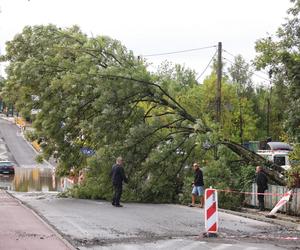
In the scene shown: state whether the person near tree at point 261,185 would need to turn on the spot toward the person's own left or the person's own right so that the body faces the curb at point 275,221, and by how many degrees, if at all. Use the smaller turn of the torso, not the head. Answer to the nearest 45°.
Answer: approximately 90° to the person's own left

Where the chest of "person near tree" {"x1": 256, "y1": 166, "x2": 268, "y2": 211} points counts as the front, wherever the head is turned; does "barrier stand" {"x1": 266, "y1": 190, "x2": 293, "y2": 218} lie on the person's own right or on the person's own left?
on the person's own left

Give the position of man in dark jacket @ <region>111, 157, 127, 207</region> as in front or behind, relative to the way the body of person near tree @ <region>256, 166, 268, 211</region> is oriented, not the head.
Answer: in front

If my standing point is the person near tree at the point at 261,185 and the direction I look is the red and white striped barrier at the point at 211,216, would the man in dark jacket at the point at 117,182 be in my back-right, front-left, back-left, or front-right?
front-right

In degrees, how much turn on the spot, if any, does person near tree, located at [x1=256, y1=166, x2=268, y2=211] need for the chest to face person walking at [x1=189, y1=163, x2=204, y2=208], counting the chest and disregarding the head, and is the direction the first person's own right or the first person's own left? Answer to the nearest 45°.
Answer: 0° — they already face them

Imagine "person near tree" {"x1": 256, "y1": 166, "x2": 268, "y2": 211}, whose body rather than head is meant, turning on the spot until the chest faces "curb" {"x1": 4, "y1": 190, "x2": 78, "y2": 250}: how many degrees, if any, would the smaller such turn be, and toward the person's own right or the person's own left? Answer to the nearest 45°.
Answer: approximately 45° to the person's own left

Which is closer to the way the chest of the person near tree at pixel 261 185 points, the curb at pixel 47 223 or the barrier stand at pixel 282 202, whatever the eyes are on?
the curb

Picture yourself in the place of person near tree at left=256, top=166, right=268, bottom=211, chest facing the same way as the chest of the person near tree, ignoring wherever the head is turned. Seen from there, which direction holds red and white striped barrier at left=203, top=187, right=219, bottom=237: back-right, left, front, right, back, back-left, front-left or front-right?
left

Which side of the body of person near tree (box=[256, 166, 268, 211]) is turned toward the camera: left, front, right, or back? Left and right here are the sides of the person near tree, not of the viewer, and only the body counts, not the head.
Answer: left

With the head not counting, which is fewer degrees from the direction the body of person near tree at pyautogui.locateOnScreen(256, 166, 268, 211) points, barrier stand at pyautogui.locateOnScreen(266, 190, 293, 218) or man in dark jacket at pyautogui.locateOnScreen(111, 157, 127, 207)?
the man in dark jacket

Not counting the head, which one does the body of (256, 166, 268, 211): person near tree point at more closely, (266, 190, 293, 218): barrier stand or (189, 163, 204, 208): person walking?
the person walking
